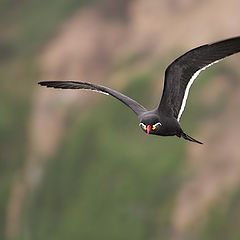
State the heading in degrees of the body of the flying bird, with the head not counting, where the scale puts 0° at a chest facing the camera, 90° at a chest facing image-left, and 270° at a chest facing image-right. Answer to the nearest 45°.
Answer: approximately 45°
